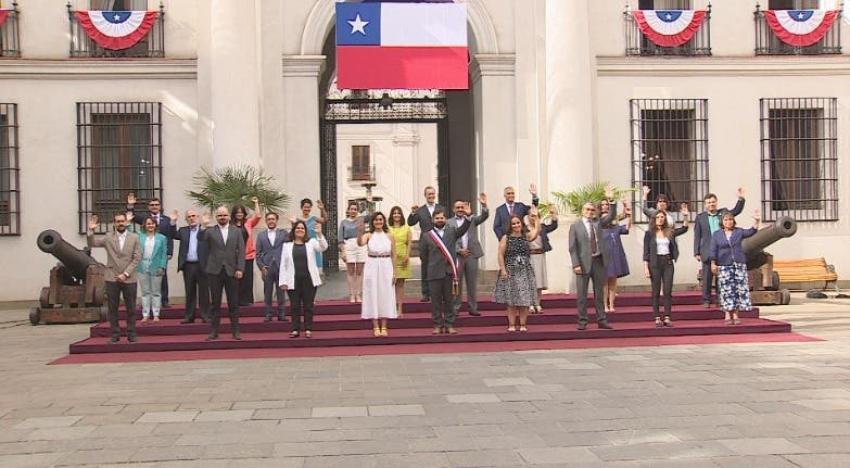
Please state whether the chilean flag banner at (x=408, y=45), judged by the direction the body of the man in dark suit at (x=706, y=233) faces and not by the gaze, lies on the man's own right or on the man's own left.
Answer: on the man's own right

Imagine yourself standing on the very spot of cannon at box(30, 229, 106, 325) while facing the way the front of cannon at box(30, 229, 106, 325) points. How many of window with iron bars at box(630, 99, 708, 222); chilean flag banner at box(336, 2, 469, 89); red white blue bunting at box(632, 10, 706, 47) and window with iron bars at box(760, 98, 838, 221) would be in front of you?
0

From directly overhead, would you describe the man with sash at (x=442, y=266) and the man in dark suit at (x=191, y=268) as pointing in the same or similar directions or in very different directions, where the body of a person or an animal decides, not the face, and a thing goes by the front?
same or similar directions

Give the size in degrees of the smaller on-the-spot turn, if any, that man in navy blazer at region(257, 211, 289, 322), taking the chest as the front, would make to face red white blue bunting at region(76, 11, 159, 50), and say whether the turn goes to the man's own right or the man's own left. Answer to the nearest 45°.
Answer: approximately 135° to the man's own right

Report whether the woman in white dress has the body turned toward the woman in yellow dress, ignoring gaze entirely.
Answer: no

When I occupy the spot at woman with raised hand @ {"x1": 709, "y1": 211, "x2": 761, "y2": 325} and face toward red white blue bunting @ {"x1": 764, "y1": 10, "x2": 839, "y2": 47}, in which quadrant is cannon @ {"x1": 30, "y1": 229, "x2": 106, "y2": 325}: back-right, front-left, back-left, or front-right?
back-left

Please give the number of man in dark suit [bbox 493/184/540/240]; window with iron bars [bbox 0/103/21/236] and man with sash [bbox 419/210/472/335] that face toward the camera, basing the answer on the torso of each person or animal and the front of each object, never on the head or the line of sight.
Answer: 3

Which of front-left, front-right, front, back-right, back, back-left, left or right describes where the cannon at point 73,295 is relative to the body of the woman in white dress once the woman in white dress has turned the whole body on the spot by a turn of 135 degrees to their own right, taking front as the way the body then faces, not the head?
front

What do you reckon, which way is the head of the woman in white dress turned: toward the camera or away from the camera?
toward the camera

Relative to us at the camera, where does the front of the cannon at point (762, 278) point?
facing the viewer and to the right of the viewer

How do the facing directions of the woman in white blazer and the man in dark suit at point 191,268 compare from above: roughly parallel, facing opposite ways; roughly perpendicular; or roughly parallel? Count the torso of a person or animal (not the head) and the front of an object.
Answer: roughly parallel

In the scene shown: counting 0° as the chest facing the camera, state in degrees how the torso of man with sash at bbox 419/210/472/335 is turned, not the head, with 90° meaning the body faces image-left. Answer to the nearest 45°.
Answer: approximately 0°

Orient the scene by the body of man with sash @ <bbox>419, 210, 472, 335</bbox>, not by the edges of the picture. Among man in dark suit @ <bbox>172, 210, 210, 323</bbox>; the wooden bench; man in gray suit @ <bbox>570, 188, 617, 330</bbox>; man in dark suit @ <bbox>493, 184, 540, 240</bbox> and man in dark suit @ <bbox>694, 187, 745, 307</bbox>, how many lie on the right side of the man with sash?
1

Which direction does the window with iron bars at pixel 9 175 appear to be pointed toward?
toward the camera

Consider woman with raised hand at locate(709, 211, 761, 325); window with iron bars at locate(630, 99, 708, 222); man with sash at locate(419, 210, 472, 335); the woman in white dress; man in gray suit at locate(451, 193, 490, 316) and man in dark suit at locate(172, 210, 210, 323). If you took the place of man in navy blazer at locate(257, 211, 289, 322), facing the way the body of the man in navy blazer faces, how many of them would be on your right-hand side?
1

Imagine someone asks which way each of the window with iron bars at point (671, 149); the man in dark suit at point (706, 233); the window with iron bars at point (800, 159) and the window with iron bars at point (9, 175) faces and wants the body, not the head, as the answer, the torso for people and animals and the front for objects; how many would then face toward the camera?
4

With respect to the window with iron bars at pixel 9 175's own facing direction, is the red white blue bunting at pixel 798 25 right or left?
on its left

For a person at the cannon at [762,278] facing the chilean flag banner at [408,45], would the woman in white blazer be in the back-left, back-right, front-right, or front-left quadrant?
front-left
